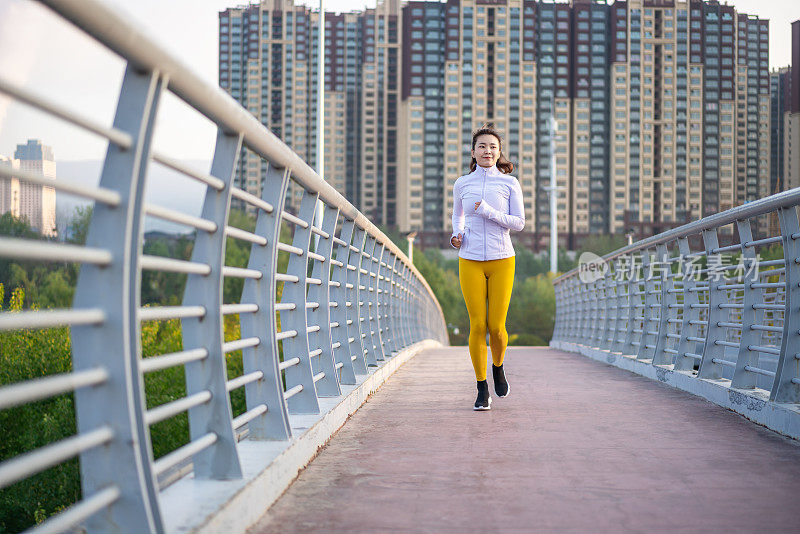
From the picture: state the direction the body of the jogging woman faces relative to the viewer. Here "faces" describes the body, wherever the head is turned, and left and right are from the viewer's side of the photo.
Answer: facing the viewer
